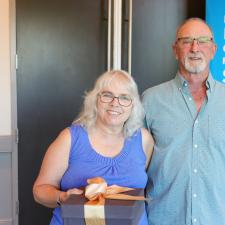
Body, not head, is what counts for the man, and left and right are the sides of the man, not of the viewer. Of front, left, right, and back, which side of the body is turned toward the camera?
front

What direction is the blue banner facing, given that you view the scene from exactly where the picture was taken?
facing the viewer

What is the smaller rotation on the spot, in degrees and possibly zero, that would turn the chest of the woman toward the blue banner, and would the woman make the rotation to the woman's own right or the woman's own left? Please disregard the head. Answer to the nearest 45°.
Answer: approximately 135° to the woman's own left

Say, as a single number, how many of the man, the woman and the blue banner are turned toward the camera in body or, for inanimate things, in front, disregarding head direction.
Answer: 3

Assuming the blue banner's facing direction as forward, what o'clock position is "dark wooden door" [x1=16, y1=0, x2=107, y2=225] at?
The dark wooden door is roughly at 3 o'clock from the blue banner.

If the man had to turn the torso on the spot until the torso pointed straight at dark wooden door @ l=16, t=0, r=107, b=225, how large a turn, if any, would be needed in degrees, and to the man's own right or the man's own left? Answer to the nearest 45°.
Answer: approximately 135° to the man's own right

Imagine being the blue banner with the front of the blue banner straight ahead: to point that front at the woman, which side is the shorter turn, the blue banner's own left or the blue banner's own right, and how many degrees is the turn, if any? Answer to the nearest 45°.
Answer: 0° — it already faces them

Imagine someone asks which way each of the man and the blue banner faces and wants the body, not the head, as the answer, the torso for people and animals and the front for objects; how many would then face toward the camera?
2
